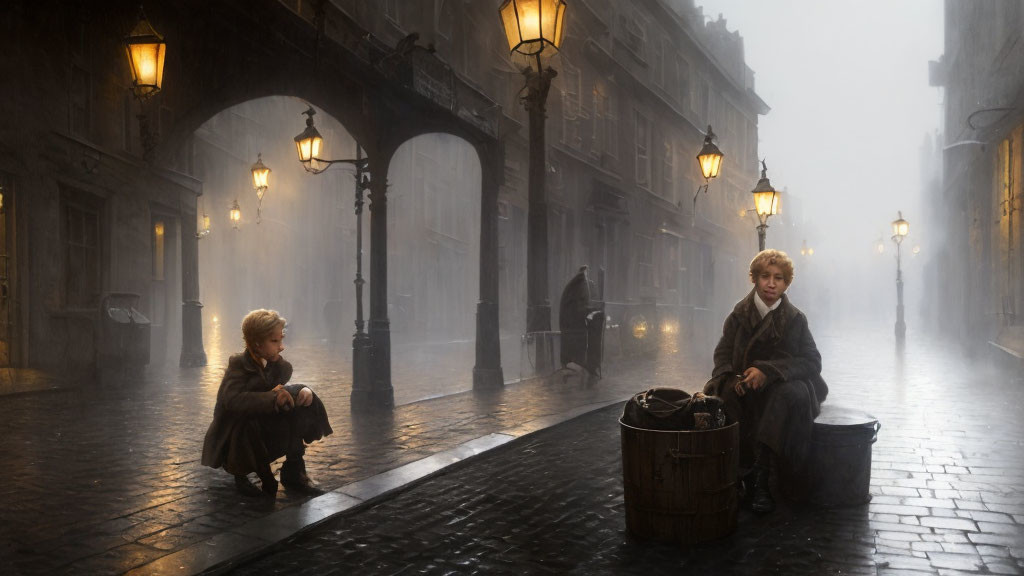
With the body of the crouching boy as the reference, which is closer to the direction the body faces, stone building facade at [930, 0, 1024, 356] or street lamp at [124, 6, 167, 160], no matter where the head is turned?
the stone building facade

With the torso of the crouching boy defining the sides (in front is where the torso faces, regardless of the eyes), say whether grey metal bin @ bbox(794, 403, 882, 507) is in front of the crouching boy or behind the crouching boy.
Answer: in front

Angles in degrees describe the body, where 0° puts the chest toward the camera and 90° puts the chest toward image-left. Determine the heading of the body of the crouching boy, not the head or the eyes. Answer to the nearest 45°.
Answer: approximately 315°

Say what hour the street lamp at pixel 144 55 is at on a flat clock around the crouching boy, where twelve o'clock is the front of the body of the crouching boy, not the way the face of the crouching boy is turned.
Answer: The street lamp is roughly at 7 o'clock from the crouching boy.
